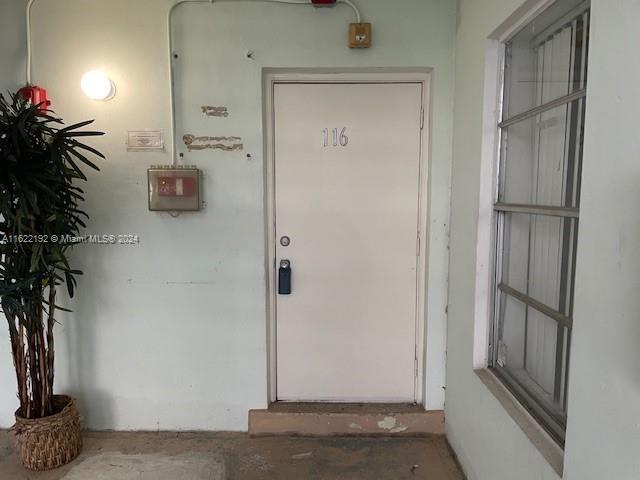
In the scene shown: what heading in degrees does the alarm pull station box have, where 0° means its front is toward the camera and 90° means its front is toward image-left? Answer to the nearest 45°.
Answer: approximately 0°

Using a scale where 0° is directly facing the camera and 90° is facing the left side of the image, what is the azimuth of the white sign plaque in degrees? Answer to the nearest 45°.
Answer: approximately 0°

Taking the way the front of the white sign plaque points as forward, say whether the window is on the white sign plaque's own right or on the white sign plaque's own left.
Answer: on the white sign plaque's own left

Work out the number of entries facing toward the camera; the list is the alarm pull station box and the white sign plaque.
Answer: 2

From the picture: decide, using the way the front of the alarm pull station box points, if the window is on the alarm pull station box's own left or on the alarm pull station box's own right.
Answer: on the alarm pull station box's own left

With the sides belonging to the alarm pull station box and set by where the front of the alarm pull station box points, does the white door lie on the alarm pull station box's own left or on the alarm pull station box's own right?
on the alarm pull station box's own left

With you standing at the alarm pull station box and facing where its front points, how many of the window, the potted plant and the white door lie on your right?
1

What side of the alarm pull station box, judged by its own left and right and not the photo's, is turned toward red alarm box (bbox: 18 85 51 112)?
right
